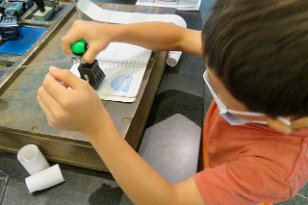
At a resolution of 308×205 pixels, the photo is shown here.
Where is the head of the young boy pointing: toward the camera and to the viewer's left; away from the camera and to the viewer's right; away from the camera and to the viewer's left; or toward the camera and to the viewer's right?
away from the camera and to the viewer's left

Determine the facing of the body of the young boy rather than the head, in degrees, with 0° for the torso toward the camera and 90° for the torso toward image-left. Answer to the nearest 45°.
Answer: approximately 90°

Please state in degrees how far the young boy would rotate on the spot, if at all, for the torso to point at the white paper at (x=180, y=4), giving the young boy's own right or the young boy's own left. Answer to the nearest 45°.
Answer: approximately 90° to the young boy's own right
